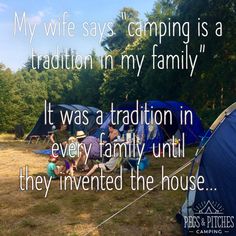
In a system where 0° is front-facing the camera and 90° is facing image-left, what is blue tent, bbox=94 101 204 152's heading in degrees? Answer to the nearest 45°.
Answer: approximately 45°

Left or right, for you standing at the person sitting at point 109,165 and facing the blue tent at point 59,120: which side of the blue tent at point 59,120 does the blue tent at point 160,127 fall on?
right

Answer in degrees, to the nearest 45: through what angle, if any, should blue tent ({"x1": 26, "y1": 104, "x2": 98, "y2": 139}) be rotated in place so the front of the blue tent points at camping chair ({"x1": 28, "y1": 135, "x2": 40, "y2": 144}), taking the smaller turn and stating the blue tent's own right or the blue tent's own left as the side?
approximately 90° to the blue tent's own right

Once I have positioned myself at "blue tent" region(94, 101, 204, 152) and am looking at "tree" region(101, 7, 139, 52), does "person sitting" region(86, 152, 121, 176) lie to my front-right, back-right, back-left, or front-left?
back-left

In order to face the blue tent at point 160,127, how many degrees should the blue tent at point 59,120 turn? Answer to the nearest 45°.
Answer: approximately 45° to its left

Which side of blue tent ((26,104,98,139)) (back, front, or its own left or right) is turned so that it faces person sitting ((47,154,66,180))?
front

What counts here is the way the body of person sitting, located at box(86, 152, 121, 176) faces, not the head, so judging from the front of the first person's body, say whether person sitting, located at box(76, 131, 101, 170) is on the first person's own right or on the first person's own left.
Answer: on the first person's own right

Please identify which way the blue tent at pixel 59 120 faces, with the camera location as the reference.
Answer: facing the viewer
